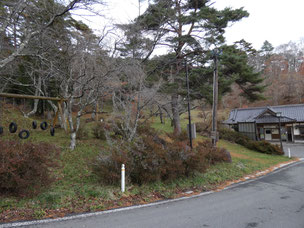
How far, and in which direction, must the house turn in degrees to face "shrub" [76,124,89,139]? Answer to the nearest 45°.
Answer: approximately 45° to its right

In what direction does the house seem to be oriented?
toward the camera

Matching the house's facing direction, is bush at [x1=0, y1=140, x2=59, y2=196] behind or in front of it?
in front

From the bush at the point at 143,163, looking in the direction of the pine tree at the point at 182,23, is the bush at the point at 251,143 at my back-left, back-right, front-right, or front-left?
front-right

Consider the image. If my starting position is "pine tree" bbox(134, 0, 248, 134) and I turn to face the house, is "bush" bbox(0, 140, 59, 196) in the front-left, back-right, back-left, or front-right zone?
back-right

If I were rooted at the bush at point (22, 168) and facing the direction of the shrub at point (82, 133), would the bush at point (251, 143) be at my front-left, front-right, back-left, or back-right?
front-right

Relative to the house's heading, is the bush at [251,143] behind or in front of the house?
in front

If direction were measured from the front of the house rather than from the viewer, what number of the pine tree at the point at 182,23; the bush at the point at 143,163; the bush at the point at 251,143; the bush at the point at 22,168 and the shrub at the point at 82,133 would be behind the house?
0

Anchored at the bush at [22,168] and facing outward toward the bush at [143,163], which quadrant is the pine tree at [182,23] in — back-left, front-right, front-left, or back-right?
front-left

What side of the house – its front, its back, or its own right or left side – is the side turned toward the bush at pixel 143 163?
front

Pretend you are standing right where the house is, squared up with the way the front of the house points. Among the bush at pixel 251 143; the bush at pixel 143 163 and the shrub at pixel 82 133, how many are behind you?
0

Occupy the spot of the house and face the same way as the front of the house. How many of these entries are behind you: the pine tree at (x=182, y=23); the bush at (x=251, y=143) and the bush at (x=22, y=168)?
0
